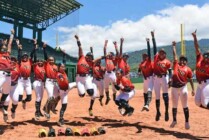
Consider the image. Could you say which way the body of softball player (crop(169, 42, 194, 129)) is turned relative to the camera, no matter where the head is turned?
toward the camera

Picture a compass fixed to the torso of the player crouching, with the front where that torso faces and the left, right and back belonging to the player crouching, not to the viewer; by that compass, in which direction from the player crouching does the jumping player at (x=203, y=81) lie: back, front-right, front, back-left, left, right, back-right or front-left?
left

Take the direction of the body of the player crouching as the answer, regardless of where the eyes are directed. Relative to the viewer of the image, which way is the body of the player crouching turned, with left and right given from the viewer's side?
facing the viewer and to the left of the viewer

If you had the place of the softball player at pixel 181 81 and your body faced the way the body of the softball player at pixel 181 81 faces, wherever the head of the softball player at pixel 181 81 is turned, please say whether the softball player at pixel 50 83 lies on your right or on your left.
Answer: on your right

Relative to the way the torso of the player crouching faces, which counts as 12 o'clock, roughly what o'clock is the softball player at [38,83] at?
The softball player is roughly at 2 o'clock from the player crouching.

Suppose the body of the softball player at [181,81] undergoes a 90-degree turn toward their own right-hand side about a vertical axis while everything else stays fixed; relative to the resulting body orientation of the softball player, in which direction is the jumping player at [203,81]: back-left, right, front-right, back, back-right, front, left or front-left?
back-left

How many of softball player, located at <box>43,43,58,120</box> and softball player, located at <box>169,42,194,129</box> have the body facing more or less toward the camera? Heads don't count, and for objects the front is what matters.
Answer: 2

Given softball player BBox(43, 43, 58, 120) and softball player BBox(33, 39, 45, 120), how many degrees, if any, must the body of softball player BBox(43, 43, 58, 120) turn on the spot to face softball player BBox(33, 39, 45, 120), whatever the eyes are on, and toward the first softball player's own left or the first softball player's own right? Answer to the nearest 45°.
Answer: approximately 135° to the first softball player's own right

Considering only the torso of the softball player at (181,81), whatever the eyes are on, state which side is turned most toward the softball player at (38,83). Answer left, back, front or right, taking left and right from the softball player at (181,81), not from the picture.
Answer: right

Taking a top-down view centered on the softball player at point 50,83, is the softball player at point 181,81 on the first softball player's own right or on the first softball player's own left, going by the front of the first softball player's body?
on the first softball player's own left

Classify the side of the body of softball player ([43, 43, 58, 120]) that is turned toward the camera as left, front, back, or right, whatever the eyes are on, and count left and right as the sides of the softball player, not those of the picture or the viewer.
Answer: front

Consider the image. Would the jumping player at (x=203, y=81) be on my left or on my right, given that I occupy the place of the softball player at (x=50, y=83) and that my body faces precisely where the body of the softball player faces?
on my left
